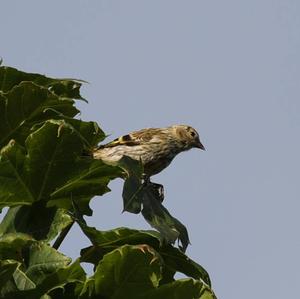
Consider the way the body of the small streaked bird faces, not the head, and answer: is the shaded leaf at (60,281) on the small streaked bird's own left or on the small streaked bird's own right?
on the small streaked bird's own right

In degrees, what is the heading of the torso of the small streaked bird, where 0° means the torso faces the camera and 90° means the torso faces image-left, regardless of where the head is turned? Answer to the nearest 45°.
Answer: approximately 270°

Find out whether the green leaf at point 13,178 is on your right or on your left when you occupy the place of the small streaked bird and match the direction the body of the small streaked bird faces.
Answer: on your right

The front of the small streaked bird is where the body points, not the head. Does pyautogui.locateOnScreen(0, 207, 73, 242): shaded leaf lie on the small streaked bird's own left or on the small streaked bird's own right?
on the small streaked bird's own right

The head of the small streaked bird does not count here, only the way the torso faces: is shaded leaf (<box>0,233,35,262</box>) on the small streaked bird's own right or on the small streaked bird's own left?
on the small streaked bird's own right

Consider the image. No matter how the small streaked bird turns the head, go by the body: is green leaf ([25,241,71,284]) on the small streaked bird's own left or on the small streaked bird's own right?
on the small streaked bird's own right

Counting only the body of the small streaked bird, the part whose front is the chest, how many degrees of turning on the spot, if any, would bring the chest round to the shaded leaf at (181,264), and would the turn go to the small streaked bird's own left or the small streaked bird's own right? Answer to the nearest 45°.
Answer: approximately 90° to the small streaked bird's own right
